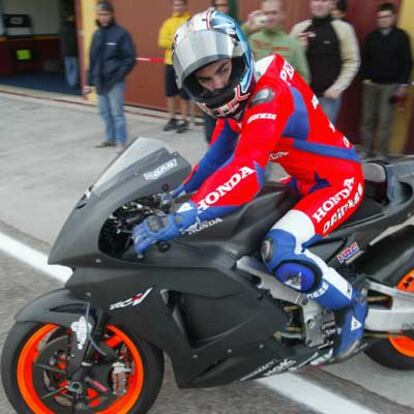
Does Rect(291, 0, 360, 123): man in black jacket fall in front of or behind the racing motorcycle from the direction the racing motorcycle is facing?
behind

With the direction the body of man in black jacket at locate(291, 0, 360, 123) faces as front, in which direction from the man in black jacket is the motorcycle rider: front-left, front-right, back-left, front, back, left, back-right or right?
front-left

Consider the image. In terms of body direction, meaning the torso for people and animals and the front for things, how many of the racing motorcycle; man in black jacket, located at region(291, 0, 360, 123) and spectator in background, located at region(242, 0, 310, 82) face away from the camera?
0

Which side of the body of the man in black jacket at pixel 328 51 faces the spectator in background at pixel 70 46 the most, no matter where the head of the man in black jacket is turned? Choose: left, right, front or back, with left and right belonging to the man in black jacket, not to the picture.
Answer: right

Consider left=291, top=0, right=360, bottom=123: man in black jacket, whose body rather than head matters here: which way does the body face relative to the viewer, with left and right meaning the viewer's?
facing the viewer and to the left of the viewer

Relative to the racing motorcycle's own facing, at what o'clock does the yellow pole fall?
The yellow pole is roughly at 4 o'clock from the racing motorcycle.

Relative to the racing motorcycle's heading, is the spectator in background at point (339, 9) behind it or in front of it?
behind

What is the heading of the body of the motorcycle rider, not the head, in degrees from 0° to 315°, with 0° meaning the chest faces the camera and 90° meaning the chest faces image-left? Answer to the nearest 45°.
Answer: approximately 45°

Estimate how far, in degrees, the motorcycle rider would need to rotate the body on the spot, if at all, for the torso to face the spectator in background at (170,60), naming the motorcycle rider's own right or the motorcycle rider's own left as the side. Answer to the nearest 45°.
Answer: approximately 135° to the motorcycle rider's own right

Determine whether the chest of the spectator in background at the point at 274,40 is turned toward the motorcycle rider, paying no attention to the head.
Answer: yes

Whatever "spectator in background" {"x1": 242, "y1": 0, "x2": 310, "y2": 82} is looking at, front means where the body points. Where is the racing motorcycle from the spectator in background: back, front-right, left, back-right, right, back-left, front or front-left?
front

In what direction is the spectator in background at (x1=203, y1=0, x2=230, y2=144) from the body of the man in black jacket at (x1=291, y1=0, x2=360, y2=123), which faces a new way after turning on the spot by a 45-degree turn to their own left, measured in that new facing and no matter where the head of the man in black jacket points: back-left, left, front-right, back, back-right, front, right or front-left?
right

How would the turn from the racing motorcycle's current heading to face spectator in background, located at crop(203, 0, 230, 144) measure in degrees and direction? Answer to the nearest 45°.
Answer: approximately 135° to its right

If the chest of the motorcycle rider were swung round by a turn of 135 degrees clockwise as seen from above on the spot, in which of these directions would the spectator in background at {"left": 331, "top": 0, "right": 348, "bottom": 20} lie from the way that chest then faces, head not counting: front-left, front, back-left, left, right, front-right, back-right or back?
front

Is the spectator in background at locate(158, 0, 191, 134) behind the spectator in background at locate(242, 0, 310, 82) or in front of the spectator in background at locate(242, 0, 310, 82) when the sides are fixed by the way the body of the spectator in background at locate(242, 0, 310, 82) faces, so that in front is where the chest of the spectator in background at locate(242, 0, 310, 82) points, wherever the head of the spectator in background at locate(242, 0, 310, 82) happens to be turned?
behind

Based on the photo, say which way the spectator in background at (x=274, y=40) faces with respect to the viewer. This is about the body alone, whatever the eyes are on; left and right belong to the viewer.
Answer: facing the viewer

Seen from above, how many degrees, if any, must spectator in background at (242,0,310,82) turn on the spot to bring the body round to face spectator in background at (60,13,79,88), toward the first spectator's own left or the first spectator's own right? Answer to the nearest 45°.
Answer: approximately 135° to the first spectator's own right

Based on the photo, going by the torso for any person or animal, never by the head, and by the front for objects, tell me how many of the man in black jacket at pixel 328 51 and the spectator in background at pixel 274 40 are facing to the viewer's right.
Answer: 0
